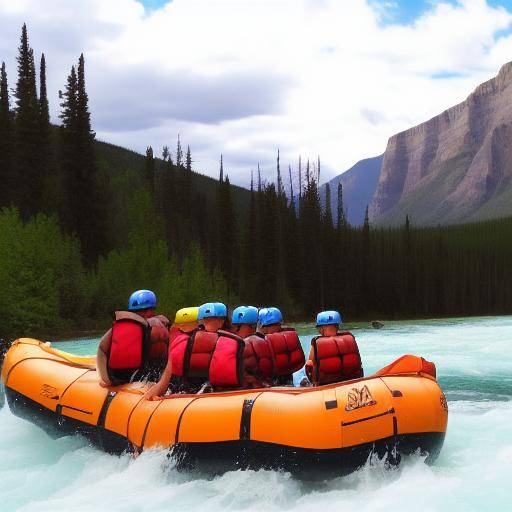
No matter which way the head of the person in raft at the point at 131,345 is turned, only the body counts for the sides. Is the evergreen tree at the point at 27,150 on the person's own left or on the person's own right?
on the person's own left

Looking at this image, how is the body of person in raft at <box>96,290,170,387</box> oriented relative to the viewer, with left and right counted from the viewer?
facing away from the viewer and to the right of the viewer

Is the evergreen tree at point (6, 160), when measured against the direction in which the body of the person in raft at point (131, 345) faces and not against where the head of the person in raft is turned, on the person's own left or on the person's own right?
on the person's own left

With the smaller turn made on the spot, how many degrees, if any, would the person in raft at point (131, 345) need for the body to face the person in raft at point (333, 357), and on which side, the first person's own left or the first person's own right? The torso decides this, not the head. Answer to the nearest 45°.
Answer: approximately 45° to the first person's own right

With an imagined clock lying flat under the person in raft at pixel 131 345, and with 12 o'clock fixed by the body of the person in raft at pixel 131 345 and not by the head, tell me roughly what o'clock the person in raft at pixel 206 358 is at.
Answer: the person in raft at pixel 206 358 is roughly at 3 o'clock from the person in raft at pixel 131 345.

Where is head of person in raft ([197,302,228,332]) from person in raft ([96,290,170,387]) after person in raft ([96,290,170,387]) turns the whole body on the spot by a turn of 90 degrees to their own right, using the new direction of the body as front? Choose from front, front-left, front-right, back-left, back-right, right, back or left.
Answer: front

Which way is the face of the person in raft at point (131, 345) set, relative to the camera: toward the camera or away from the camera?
away from the camera

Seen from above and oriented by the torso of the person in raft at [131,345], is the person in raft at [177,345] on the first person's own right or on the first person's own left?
on the first person's own right

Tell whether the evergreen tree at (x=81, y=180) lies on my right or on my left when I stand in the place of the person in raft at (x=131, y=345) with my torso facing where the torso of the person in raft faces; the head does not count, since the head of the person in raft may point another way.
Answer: on my left

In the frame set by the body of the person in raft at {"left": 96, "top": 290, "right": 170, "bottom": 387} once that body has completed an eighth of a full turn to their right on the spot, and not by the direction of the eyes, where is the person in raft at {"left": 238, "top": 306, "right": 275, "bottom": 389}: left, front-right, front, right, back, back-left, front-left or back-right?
front

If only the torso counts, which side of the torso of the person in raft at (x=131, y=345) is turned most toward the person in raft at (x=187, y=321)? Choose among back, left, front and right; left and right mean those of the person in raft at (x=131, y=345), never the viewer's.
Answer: right
